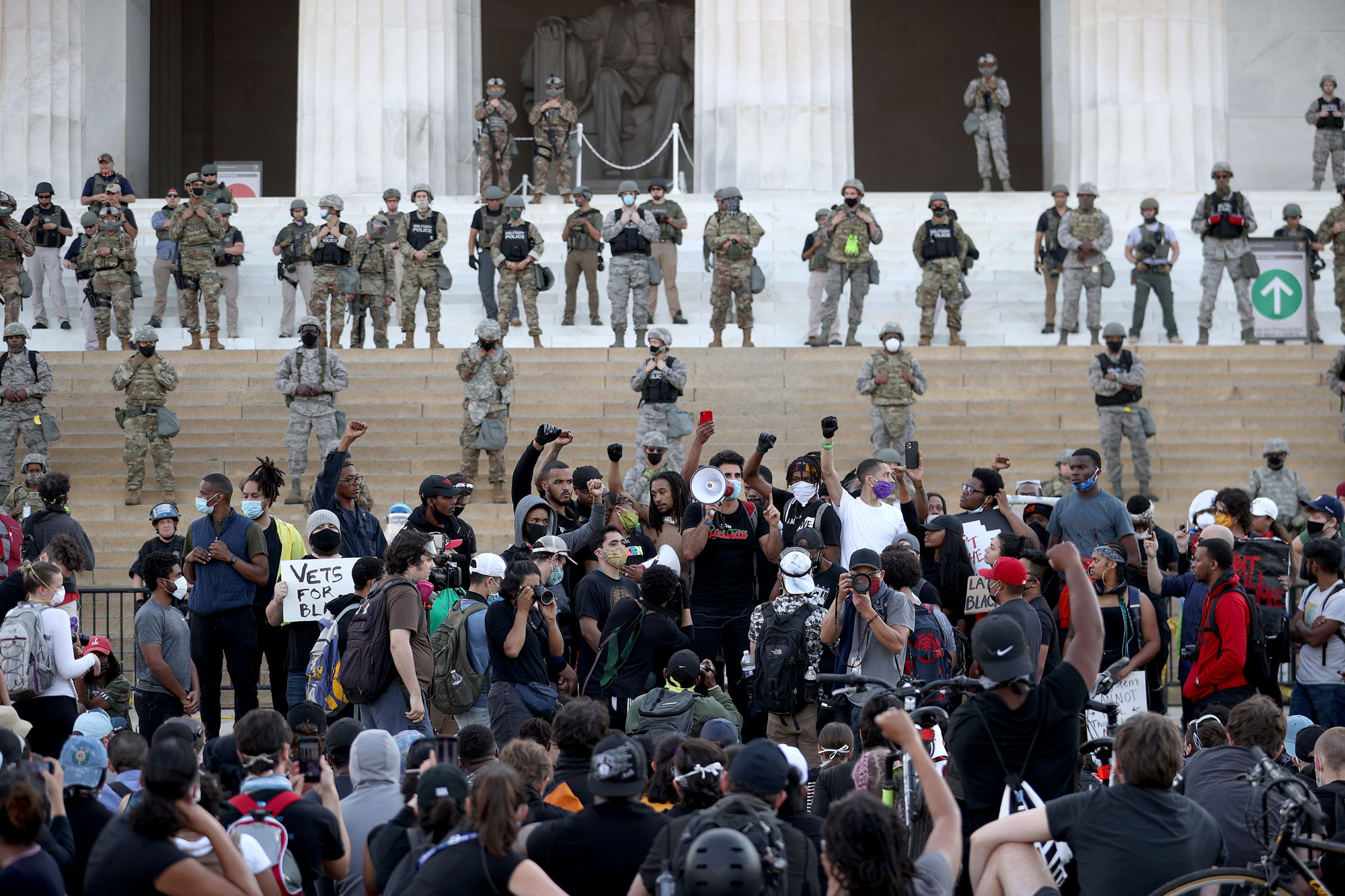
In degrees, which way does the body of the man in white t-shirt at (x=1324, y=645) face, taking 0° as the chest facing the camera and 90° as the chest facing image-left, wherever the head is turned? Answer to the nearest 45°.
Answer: approximately 45°

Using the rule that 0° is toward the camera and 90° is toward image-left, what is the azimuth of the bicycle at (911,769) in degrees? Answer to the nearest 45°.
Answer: approximately 180°

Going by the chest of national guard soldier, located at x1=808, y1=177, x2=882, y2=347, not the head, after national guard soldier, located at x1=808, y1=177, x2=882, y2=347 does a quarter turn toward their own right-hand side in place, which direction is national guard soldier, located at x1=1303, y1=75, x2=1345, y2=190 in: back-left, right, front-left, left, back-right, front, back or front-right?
back-right

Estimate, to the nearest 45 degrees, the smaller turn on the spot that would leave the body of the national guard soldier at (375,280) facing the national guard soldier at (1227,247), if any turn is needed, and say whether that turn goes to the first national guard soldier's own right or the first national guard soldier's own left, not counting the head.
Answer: approximately 90° to the first national guard soldier's own left

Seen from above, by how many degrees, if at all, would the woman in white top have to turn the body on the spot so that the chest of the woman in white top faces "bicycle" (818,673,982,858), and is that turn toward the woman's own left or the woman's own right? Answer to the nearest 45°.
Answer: approximately 45° to the woman's own right

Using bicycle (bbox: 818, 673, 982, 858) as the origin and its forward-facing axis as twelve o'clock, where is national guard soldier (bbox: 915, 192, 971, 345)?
The national guard soldier is roughly at 12 o'clock from the bicycle.

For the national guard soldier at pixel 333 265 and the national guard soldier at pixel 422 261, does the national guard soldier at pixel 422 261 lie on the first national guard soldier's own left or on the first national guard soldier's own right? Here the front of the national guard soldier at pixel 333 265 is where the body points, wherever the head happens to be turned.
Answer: on the first national guard soldier's own left

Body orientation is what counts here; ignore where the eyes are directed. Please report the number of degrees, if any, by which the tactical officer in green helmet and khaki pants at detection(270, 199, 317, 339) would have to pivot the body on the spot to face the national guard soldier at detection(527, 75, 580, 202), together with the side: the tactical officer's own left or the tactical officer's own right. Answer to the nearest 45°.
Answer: approximately 135° to the tactical officer's own left

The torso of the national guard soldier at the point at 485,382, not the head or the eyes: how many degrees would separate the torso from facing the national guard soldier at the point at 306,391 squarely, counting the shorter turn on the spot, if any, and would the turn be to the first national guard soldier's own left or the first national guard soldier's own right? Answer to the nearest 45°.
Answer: approximately 90° to the first national guard soldier's own right

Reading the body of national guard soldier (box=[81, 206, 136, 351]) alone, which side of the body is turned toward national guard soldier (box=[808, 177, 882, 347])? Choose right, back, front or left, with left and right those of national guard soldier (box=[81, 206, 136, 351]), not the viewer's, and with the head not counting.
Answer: left

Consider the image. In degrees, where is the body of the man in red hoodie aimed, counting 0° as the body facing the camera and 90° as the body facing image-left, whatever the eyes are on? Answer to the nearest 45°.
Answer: approximately 90°
